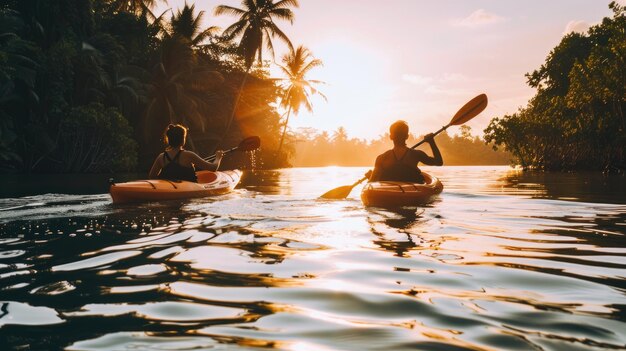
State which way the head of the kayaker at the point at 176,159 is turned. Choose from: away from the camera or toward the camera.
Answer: away from the camera

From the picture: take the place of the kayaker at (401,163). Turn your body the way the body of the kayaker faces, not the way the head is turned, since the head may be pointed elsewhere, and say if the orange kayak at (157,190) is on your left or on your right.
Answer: on your left

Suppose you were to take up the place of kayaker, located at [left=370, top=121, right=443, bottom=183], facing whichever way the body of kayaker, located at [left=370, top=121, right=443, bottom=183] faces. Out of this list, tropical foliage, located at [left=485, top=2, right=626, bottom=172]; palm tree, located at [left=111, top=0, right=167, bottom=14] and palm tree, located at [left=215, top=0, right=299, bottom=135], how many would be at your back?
0

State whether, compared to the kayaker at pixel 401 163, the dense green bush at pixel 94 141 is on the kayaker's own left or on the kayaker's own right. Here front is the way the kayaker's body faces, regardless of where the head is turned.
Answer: on the kayaker's own left

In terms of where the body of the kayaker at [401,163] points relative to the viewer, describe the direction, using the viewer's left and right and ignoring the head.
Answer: facing away from the viewer

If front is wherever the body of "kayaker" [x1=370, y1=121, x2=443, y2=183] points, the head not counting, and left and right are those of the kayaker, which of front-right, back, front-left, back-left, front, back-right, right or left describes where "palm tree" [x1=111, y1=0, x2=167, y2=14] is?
front-left

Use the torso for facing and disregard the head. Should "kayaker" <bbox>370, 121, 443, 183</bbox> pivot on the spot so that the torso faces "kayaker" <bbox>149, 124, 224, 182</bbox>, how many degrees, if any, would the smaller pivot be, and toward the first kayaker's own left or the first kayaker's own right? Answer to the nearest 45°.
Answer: approximately 90° to the first kayaker's own left

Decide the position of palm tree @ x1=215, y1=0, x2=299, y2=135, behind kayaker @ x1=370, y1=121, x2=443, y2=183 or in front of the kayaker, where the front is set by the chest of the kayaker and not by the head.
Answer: in front

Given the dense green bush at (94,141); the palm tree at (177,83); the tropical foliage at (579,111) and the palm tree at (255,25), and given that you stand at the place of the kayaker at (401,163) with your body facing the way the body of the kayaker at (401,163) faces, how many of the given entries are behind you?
0

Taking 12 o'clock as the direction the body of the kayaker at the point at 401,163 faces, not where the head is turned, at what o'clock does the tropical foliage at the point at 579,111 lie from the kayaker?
The tropical foliage is roughly at 1 o'clock from the kayaker.

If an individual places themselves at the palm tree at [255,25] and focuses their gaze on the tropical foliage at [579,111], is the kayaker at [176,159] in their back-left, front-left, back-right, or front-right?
front-right

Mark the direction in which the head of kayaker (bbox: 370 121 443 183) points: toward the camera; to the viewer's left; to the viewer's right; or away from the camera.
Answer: away from the camera

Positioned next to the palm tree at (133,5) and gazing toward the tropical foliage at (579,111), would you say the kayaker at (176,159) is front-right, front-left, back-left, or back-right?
front-right
